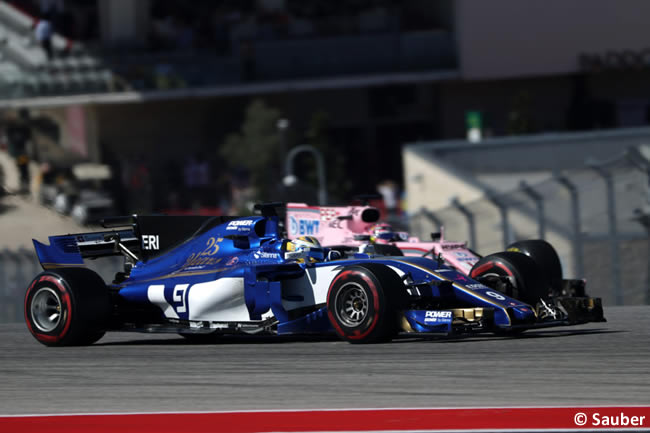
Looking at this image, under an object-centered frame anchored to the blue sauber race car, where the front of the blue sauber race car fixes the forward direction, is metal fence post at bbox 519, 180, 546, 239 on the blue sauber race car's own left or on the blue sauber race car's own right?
on the blue sauber race car's own left

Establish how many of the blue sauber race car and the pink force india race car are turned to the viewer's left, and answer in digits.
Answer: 0

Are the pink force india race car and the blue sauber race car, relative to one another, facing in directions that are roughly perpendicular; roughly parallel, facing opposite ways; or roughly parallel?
roughly parallel

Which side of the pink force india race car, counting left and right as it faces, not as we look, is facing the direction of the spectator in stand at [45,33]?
back

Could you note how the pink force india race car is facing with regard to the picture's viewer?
facing the viewer and to the right of the viewer

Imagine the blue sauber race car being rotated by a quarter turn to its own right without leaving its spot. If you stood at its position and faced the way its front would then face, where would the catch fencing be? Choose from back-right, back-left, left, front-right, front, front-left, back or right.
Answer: back

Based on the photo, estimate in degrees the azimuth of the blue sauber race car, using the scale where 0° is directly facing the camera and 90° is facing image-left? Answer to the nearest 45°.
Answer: approximately 315°

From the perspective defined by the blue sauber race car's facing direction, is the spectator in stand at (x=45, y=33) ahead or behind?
behind

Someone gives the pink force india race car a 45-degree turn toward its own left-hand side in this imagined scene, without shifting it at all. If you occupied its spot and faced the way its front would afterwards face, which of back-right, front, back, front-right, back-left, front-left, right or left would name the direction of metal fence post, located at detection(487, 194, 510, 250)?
left
